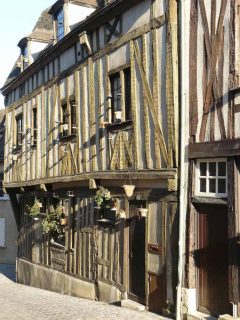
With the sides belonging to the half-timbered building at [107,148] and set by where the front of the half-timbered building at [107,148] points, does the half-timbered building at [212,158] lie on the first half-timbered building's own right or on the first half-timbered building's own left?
on the first half-timbered building's own left

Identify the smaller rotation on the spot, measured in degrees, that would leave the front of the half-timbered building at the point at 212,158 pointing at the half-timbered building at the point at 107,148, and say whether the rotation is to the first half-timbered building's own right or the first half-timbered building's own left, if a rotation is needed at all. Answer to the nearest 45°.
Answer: approximately 135° to the first half-timbered building's own right

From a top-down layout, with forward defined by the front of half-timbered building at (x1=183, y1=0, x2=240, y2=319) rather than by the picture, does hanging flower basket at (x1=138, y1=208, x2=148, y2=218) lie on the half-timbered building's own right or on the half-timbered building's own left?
on the half-timbered building's own right

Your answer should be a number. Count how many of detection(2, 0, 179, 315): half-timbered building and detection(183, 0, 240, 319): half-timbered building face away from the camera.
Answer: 0

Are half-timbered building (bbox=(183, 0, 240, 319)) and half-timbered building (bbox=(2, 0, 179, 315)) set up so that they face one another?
no

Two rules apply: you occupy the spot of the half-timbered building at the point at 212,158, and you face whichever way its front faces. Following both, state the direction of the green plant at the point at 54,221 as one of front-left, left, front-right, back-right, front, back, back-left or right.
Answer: back-right

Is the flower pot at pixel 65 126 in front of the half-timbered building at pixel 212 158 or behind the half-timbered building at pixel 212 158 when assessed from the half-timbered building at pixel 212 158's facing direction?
behind

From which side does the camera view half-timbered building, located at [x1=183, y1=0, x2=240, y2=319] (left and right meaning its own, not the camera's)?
front

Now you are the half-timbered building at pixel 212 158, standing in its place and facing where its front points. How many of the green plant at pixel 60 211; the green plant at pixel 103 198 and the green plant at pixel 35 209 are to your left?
0

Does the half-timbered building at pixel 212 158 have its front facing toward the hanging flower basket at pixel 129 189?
no
